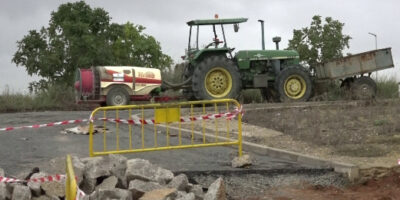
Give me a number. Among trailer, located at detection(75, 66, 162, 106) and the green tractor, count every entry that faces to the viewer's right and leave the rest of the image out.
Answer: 2

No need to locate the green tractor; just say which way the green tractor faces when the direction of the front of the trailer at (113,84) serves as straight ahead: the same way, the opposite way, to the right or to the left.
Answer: the same way

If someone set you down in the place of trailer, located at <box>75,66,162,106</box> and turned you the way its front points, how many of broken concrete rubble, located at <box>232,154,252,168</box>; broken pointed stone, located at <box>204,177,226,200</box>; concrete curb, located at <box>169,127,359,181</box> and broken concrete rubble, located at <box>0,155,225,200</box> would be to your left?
0

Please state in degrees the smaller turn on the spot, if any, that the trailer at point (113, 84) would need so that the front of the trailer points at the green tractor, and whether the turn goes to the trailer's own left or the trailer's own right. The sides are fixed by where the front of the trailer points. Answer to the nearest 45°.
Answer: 0° — it already faces it

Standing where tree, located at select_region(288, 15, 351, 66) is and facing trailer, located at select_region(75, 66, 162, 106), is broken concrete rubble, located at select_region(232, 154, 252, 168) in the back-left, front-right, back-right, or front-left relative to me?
front-left

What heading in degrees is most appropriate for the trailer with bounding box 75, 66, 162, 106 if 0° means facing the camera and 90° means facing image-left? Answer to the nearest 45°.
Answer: approximately 270°

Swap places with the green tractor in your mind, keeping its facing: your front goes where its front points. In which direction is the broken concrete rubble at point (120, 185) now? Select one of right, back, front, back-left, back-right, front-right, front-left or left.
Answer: right

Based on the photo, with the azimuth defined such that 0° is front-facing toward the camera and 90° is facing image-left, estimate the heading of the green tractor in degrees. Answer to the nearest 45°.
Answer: approximately 270°

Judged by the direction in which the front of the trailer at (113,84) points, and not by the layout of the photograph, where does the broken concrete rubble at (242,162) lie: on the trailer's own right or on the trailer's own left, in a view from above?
on the trailer's own right

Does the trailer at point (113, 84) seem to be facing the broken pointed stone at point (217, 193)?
no

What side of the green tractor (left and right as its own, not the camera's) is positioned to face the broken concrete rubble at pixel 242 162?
right

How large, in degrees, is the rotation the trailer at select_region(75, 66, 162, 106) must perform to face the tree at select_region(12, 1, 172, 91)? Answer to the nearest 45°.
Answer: approximately 90° to its left

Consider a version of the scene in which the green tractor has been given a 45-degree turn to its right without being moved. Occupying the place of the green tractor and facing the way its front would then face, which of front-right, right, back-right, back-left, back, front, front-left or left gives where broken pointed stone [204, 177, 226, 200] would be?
front-right

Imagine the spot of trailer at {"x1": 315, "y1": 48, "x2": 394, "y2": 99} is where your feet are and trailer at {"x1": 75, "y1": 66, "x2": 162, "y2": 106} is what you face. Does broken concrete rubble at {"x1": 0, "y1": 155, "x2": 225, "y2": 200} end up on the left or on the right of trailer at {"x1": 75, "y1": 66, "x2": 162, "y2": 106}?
left
